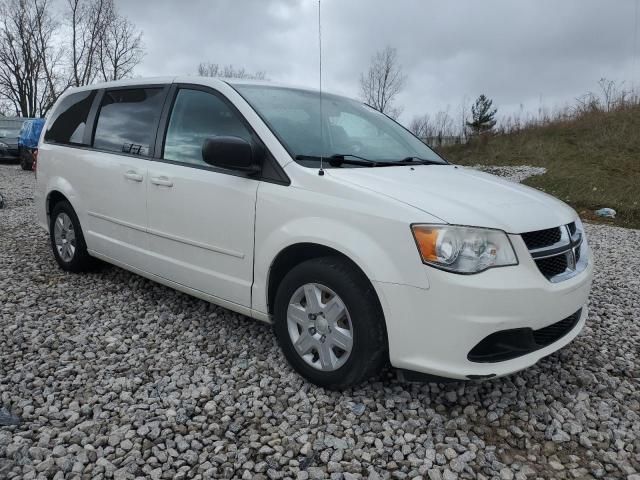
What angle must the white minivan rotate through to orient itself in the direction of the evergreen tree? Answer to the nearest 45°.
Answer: approximately 135° to its left

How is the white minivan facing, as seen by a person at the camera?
facing the viewer and to the right of the viewer

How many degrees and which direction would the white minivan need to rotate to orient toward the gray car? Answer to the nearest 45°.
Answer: approximately 180°
